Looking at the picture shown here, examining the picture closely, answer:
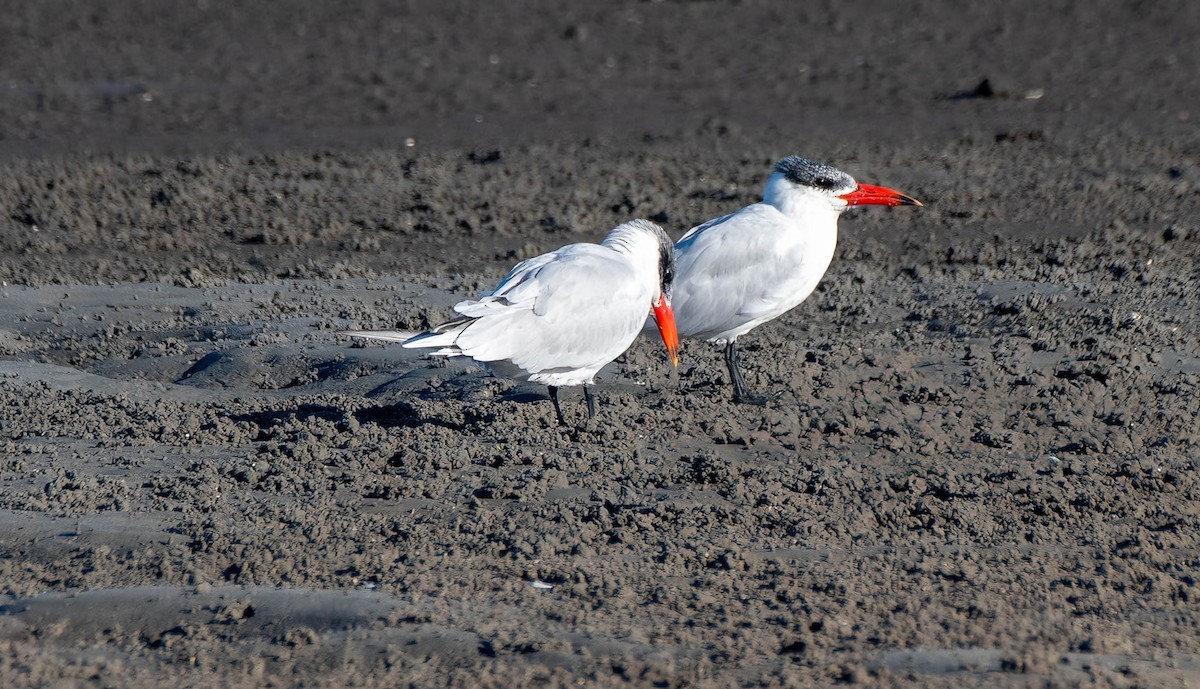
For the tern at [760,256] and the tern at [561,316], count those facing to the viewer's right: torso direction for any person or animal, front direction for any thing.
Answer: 2

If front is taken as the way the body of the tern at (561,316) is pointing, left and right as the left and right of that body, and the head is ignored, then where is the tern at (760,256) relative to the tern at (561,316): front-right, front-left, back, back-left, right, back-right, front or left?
front-left

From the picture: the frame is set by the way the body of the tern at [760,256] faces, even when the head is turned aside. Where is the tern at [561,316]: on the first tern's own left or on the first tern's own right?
on the first tern's own right

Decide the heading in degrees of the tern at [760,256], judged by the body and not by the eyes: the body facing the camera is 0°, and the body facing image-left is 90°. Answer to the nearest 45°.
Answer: approximately 270°

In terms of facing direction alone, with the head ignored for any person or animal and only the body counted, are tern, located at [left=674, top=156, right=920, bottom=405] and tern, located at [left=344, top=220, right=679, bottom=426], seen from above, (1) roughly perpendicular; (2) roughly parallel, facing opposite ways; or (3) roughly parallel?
roughly parallel

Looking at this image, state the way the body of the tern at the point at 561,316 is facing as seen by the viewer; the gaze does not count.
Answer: to the viewer's right
